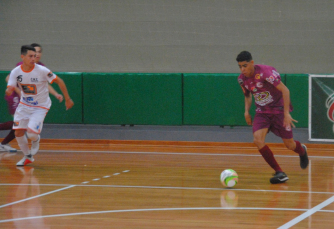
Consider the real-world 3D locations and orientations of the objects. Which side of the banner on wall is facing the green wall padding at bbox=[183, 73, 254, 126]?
right

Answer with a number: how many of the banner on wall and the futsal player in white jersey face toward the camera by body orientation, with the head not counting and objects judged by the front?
2

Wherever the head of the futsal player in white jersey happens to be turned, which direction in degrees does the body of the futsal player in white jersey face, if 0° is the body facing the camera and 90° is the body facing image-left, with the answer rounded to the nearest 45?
approximately 0°

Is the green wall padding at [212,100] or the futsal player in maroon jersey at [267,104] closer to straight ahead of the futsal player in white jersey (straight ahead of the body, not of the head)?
the futsal player in maroon jersey

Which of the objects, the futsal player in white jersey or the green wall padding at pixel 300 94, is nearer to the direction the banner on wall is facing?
the futsal player in white jersey

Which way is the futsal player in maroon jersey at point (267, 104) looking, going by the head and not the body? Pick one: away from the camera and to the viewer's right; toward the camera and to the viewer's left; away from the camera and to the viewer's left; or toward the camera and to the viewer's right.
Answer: toward the camera and to the viewer's left

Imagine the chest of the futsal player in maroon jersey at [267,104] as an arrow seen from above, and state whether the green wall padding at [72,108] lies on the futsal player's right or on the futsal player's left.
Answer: on the futsal player's right

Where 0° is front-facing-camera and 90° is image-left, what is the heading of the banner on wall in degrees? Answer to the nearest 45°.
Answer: approximately 0°

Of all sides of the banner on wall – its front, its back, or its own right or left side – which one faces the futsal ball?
front

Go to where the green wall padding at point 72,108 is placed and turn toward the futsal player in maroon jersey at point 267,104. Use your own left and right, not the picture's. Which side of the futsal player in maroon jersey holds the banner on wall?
left

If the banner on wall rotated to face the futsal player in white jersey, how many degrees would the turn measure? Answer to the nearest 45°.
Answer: approximately 45° to its right

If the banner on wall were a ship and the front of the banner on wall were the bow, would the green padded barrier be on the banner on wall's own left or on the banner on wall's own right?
on the banner on wall's own right

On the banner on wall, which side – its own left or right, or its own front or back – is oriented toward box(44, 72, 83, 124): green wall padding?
right
